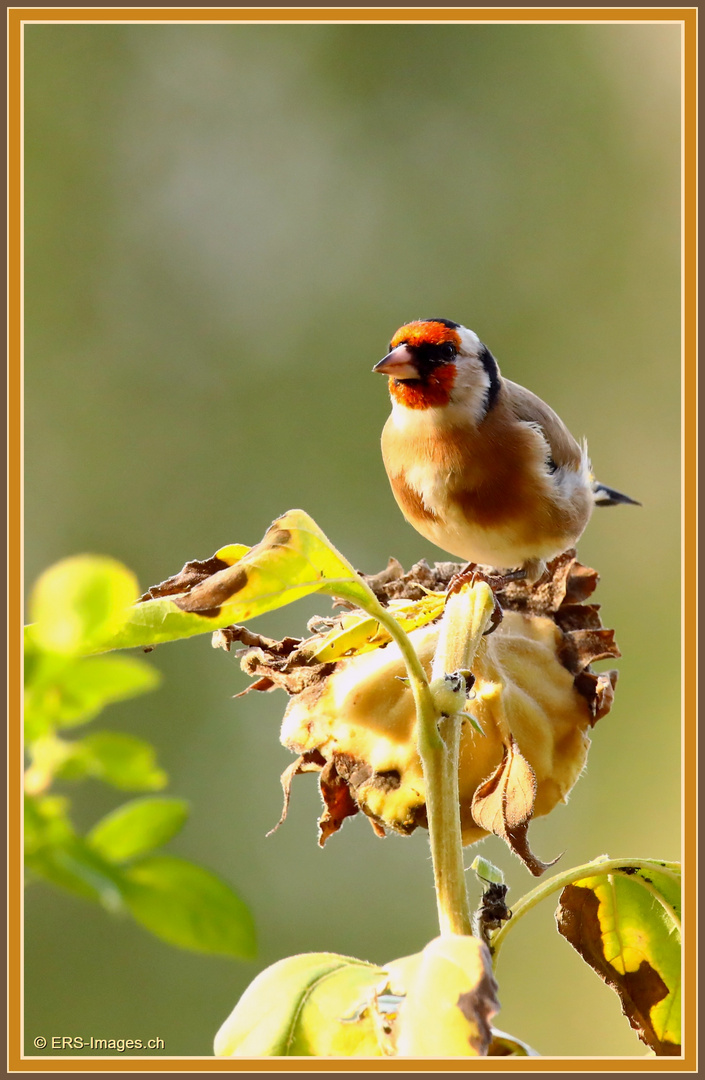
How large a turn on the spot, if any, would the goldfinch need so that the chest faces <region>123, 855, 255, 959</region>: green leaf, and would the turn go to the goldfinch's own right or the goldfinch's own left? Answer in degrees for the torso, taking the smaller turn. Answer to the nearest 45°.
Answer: approximately 45° to the goldfinch's own left

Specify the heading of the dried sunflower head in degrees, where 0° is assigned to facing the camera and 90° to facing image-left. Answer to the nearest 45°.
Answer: approximately 180°

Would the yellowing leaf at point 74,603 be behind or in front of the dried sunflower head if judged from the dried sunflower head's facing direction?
behind

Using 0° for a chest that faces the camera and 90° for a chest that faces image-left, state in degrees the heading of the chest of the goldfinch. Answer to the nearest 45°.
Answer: approximately 45°

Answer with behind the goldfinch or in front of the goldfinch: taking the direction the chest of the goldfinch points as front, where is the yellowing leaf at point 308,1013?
in front
